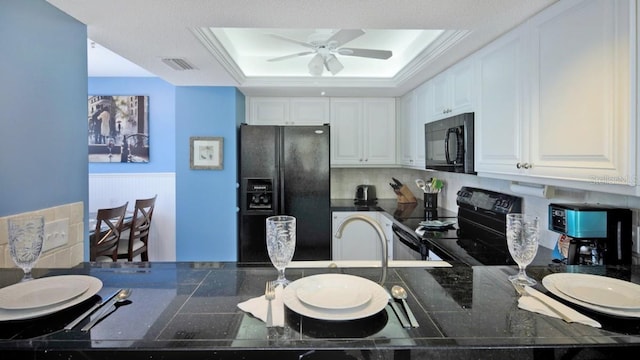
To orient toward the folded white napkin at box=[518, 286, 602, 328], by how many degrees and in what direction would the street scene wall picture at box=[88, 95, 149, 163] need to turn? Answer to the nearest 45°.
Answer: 0° — it already faces it

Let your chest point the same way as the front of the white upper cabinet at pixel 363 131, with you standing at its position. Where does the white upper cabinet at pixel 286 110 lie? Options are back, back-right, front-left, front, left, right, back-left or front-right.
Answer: right

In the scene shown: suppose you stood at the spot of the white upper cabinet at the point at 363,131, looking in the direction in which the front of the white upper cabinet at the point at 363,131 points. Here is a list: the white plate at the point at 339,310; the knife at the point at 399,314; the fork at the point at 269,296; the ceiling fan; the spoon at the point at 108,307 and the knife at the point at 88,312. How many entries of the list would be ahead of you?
6

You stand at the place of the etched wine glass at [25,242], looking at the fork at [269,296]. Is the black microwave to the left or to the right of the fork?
left

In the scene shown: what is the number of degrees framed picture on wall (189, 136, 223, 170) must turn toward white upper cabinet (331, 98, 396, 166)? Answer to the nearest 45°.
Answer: approximately 90° to its left

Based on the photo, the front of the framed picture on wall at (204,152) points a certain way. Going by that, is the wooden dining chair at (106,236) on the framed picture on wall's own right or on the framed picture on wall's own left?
on the framed picture on wall's own right

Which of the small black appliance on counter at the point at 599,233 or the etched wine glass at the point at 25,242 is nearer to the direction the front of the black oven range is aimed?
the etched wine glass

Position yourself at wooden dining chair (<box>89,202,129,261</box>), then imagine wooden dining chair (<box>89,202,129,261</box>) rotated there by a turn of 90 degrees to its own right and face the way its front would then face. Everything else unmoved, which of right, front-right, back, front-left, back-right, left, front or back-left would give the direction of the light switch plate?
back-right

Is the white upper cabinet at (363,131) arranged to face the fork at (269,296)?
yes

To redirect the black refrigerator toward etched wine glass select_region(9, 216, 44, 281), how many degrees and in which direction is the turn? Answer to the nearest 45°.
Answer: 0° — it already faces it

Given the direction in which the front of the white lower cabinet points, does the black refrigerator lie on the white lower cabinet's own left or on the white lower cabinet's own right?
on the white lower cabinet's own right
